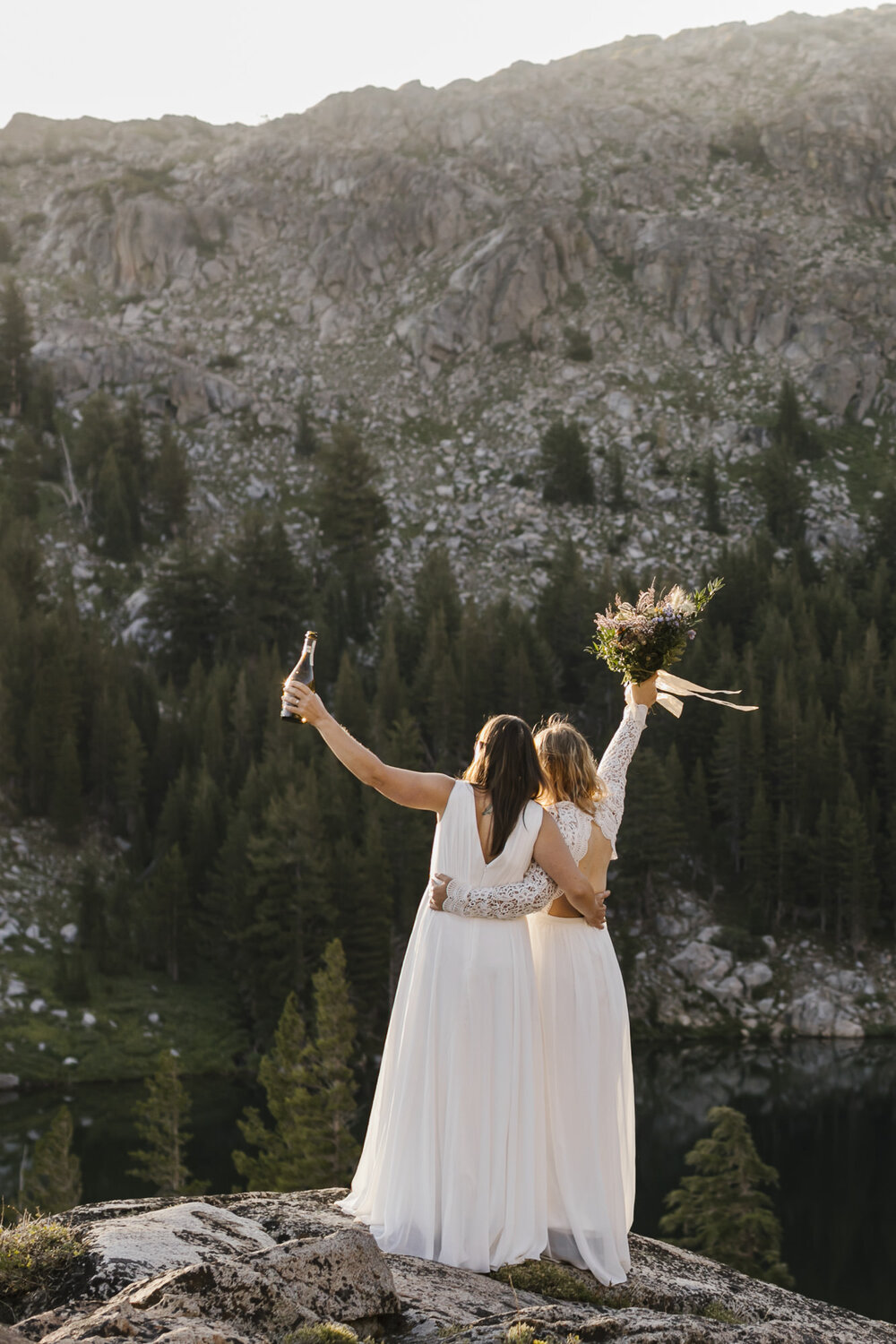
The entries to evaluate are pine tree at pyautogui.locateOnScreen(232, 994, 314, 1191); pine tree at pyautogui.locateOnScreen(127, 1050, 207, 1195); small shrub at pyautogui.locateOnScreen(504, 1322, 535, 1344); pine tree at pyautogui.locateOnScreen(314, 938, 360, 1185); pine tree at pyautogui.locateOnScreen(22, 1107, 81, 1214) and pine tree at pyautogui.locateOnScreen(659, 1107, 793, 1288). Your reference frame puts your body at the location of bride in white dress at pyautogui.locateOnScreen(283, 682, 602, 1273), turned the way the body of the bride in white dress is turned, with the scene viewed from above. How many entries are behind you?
1

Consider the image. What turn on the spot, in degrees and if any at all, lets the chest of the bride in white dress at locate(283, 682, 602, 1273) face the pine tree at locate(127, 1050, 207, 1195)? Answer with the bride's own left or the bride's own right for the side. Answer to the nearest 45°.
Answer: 0° — they already face it

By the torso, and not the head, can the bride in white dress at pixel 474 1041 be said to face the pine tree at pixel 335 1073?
yes

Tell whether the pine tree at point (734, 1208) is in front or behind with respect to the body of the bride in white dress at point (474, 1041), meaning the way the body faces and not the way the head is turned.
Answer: in front

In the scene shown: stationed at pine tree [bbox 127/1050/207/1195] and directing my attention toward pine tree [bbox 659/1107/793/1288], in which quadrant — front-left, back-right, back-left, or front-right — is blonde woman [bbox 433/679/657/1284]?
front-right

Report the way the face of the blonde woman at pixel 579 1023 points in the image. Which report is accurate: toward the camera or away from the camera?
away from the camera

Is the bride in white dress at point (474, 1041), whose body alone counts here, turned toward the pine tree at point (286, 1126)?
yes

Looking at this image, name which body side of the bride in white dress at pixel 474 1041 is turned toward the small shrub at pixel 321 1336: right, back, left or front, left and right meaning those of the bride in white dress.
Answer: back

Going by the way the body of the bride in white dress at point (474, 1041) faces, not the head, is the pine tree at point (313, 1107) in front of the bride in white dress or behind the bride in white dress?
in front

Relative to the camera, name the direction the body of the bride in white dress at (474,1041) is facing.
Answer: away from the camera
